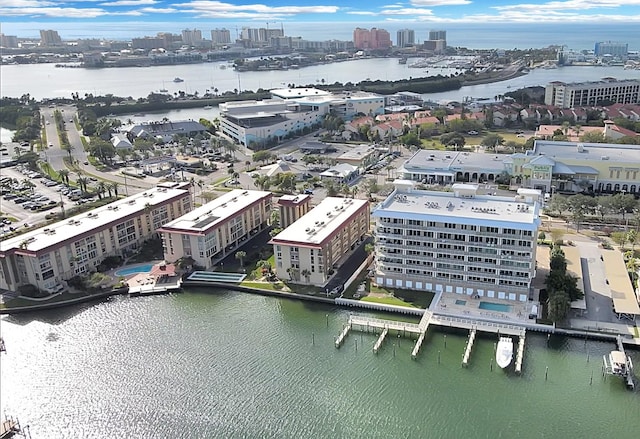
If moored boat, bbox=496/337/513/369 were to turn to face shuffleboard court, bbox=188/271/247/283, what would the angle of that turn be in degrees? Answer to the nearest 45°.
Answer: approximately 90° to its right

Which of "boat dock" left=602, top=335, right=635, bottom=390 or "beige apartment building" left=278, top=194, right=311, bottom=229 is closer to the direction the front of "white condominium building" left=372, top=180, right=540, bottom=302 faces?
the boat dock

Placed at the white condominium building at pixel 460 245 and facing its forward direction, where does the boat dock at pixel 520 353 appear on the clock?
The boat dock is roughly at 11 o'clock from the white condominium building.

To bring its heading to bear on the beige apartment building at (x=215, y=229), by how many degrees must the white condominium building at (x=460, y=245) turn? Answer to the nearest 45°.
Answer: approximately 90° to its right

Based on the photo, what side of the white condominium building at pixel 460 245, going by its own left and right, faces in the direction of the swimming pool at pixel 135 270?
right

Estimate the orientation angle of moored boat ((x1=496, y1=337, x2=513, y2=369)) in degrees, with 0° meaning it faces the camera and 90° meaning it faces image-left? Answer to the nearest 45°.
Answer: approximately 0°

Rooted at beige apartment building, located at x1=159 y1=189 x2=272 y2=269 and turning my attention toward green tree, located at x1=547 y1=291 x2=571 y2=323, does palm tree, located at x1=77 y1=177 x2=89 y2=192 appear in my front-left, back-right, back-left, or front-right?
back-left

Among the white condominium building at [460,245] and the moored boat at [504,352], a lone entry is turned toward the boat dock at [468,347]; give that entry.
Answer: the white condominium building
